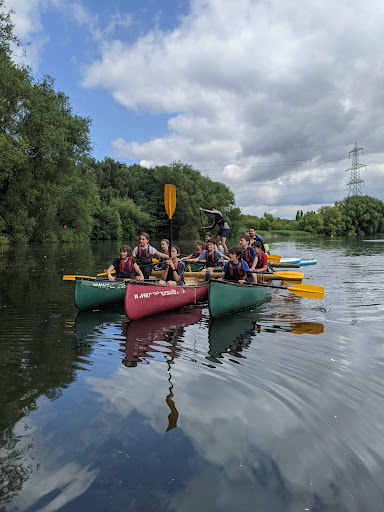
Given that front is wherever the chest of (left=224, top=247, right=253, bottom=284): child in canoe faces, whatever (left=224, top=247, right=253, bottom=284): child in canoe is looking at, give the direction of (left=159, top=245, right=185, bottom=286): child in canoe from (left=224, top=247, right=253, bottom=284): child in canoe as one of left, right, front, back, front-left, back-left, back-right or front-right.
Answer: front-right

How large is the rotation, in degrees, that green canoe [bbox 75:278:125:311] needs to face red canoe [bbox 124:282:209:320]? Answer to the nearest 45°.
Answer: approximately 90° to its left

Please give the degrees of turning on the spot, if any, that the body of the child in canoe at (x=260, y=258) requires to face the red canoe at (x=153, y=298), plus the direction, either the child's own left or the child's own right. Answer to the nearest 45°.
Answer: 0° — they already face it

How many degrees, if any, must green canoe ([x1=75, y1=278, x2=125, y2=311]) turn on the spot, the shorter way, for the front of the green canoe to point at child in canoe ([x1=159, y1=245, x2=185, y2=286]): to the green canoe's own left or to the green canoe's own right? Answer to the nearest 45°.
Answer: approximately 135° to the green canoe's own left

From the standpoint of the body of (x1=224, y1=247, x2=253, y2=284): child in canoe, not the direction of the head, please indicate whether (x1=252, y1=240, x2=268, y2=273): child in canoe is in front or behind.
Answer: behind

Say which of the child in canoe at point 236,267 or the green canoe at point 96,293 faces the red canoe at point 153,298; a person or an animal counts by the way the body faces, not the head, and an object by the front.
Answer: the child in canoe

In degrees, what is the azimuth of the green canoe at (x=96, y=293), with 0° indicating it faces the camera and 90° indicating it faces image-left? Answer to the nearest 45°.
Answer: approximately 45°

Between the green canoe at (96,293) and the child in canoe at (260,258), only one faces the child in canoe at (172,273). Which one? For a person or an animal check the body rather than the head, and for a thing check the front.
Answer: the child in canoe at (260,258)
